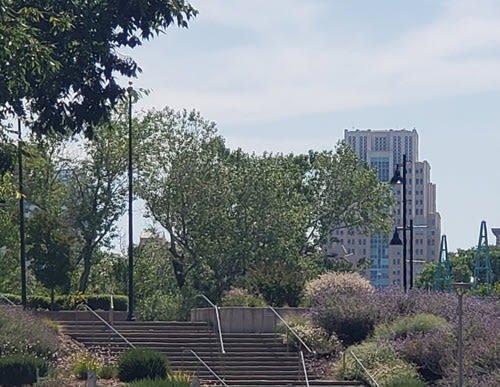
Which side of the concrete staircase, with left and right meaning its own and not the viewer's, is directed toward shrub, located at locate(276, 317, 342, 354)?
left

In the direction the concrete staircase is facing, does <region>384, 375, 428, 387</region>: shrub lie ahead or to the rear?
ahead

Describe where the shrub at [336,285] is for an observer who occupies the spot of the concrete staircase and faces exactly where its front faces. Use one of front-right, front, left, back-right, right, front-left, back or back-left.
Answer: back-left

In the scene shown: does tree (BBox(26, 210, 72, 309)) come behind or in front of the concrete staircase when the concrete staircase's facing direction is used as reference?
behind

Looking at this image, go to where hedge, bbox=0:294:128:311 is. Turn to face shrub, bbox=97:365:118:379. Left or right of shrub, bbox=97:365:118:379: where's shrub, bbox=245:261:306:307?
left

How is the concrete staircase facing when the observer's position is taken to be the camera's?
facing the viewer

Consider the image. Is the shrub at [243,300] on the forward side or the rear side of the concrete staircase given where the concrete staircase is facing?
on the rear side

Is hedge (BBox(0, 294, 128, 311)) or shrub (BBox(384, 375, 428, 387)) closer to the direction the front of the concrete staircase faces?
the shrub

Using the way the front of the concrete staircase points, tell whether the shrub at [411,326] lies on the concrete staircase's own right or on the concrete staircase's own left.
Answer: on the concrete staircase's own left

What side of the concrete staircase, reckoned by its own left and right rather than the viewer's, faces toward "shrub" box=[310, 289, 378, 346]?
left

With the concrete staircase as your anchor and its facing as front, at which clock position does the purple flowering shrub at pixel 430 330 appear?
The purple flowering shrub is roughly at 10 o'clock from the concrete staircase.

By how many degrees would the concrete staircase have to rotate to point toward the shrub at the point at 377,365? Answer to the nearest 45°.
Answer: approximately 45° to its left
